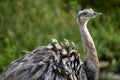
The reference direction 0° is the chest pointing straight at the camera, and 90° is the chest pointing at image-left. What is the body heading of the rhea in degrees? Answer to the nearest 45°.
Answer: approximately 270°
